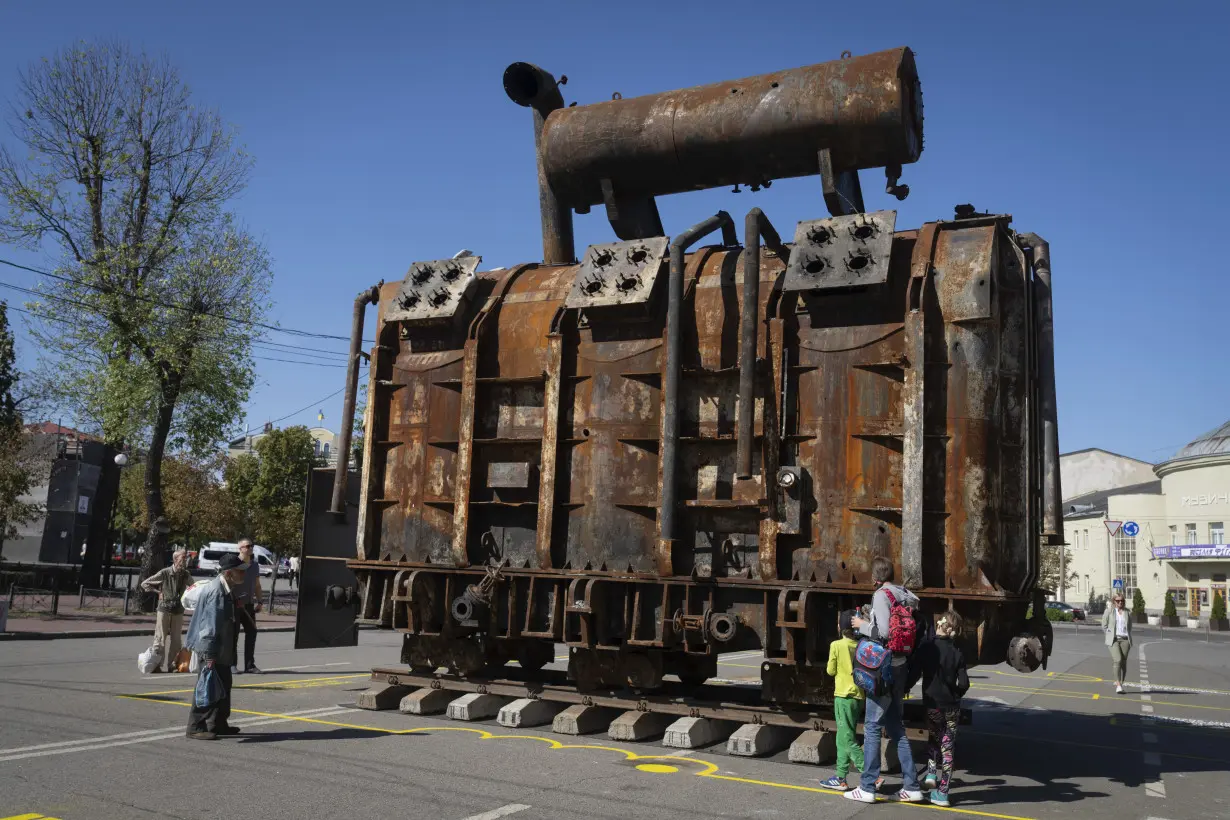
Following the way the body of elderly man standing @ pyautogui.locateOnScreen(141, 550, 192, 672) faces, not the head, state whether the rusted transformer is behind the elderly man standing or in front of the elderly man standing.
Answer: in front

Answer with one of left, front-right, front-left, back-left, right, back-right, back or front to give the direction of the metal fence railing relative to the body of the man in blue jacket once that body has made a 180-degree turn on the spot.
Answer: right

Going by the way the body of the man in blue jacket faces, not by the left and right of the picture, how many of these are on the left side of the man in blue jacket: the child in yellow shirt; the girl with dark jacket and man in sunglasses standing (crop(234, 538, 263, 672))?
1

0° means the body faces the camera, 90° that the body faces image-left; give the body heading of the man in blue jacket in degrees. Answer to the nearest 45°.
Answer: approximately 270°

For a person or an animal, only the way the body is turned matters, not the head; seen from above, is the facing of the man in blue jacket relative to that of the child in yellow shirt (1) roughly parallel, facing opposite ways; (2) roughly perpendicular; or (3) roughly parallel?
roughly perpendicular

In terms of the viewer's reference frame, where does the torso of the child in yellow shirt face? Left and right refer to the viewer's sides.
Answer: facing away from the viewer and to the left of the viewer

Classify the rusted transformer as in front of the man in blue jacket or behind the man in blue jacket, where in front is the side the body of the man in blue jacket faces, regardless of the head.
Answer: in front

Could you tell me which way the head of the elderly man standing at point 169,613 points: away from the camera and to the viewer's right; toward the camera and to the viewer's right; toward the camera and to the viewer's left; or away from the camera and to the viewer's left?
toward the camera and to the viewer's right
